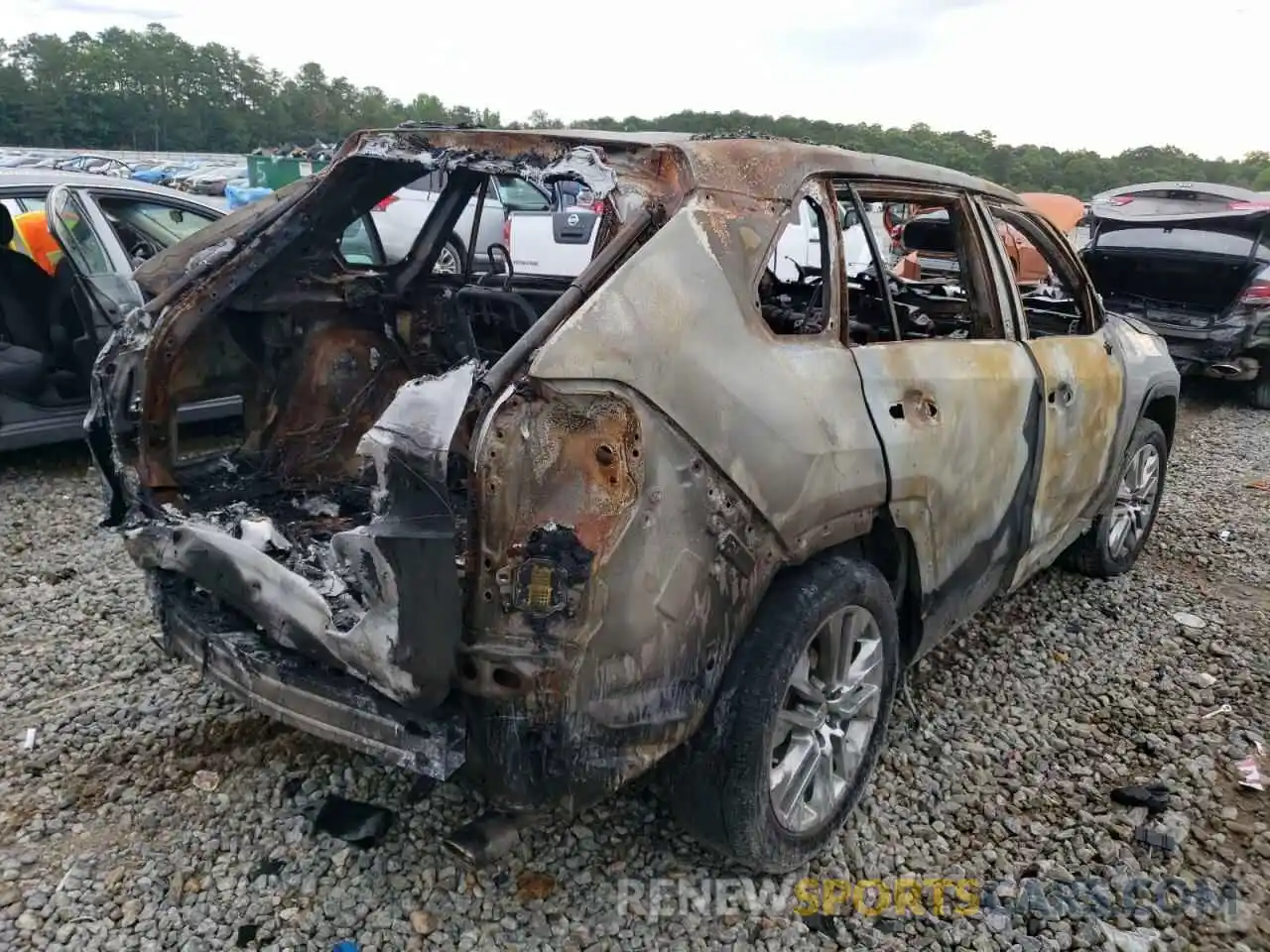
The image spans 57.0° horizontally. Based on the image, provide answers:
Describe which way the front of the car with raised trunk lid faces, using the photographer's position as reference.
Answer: facing away from the viewer and to the right of the viewer

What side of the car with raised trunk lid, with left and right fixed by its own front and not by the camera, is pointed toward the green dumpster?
left

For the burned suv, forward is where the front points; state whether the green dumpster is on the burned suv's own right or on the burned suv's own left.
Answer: on the burned suv's own left

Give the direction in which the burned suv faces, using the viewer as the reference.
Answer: facing away from the viewer and to the right of the viewer
